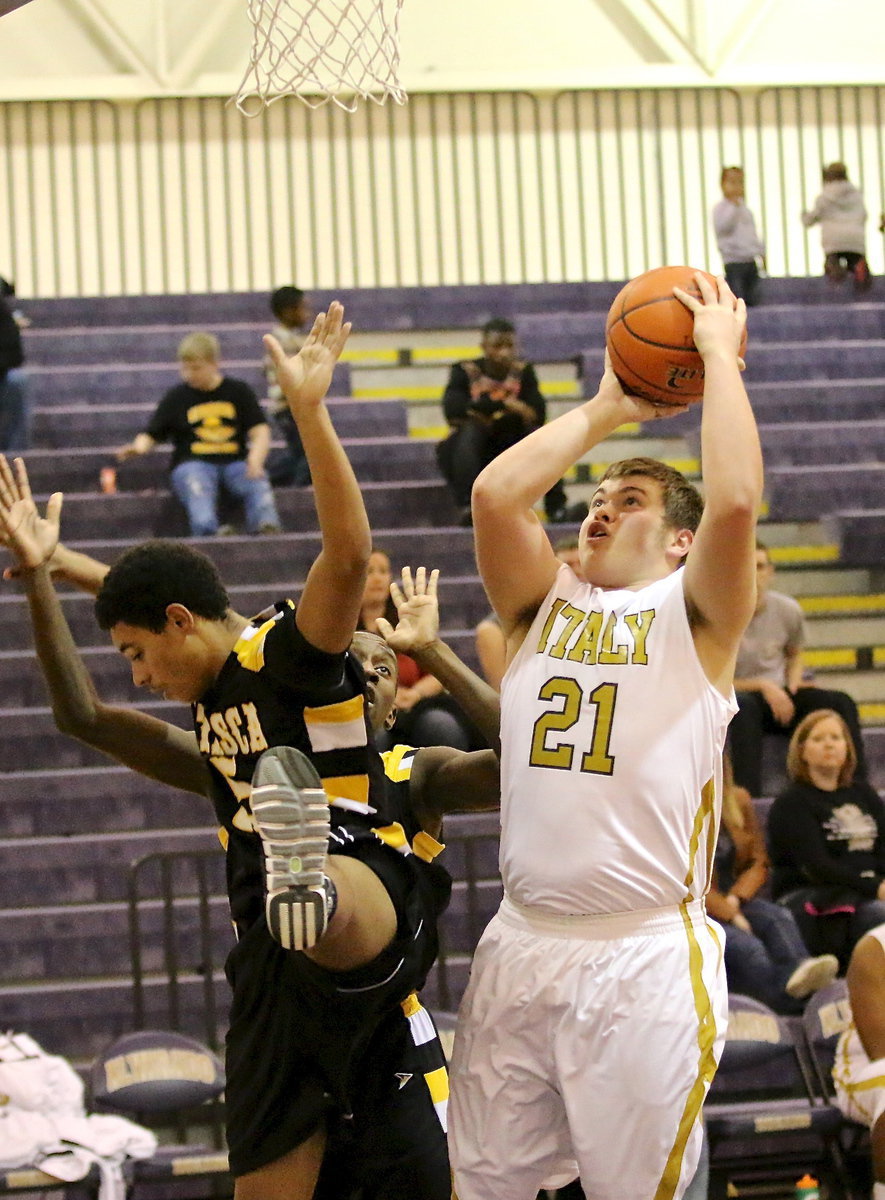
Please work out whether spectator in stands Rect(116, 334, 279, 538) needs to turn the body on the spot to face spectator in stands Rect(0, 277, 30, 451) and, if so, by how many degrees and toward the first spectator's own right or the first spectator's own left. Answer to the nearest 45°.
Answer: approximately 135° to the first spectator's own right

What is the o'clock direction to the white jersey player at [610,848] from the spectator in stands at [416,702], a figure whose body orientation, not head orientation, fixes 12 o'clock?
The white jersey player is roughly at 12 o'clock from the spectator in stands.

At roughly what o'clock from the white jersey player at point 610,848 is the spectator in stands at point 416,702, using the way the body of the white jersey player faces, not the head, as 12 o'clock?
The spectator in stands is roughly at 4 o'clock from the white jersey player.

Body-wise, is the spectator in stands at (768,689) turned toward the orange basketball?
yes

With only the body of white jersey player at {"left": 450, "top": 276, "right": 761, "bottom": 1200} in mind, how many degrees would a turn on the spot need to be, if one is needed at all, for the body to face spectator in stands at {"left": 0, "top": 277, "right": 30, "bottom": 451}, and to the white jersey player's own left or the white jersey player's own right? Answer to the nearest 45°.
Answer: approximately 90° to the white jersey player's own right

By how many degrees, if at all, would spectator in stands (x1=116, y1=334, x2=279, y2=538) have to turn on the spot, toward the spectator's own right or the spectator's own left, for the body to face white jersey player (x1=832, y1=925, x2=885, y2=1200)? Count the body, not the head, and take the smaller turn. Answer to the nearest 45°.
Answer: approximately 45° to the spectator's own left

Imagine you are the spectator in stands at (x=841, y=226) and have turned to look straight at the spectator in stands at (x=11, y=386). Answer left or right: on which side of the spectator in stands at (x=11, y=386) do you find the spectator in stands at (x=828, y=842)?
left

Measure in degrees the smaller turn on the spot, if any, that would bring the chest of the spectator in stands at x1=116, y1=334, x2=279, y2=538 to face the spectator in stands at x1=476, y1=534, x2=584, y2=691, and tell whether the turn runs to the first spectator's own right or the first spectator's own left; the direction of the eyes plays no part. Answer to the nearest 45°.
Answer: approximately 45° to the first spectator's own left

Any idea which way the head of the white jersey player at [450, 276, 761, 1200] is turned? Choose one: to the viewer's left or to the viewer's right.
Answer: to the viewer's left
